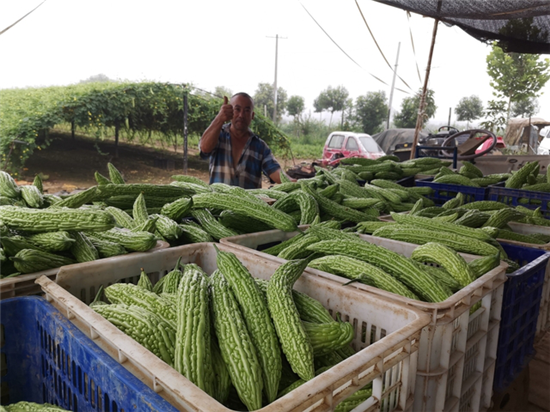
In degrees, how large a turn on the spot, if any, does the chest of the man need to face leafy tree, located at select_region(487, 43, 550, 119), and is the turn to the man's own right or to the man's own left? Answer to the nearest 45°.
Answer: approximately 135° to the man's own left

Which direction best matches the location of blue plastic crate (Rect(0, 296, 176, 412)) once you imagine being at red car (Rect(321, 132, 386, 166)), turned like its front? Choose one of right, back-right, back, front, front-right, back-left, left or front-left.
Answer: front-right

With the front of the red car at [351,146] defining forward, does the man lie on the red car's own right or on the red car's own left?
on the red car's own right

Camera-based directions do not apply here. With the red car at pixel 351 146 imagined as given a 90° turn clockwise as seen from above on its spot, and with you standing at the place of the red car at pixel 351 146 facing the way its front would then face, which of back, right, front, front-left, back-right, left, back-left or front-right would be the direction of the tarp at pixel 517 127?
back

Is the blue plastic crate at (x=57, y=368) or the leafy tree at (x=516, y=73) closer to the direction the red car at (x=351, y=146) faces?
the blue plastic crate

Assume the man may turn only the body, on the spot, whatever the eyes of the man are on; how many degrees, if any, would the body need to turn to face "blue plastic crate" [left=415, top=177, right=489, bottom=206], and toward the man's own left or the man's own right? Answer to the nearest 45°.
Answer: approximately 45° to the man's own left

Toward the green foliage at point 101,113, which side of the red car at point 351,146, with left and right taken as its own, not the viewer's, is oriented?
right
